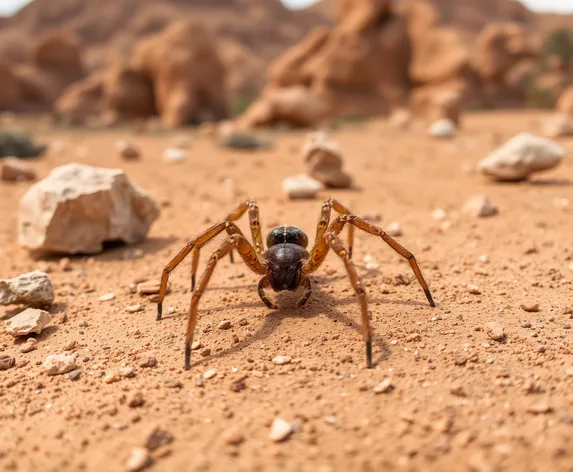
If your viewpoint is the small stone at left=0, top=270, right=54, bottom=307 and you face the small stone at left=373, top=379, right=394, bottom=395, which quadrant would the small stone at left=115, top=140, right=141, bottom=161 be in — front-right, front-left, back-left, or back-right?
back-left

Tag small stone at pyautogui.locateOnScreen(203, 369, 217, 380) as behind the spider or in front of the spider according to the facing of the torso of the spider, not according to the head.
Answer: in front

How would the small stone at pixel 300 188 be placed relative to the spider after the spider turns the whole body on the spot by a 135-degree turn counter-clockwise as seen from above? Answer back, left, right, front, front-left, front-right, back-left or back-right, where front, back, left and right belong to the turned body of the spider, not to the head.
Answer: front-left

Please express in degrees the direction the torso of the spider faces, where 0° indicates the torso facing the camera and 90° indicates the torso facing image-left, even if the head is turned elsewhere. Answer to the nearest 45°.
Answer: approximately 0°

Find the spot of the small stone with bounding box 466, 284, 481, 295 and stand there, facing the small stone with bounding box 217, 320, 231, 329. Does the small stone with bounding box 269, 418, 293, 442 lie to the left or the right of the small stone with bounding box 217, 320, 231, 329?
left

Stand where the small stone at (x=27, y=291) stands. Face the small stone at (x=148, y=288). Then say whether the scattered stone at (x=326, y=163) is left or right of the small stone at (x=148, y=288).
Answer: left

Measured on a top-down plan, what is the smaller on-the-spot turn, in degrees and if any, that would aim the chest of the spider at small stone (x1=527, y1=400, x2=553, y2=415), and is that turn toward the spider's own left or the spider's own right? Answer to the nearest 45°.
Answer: approximately 45° to the spider's own left

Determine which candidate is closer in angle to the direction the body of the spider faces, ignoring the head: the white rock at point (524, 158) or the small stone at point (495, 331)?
the small stone

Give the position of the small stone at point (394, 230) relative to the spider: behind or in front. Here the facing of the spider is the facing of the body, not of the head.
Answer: behind
